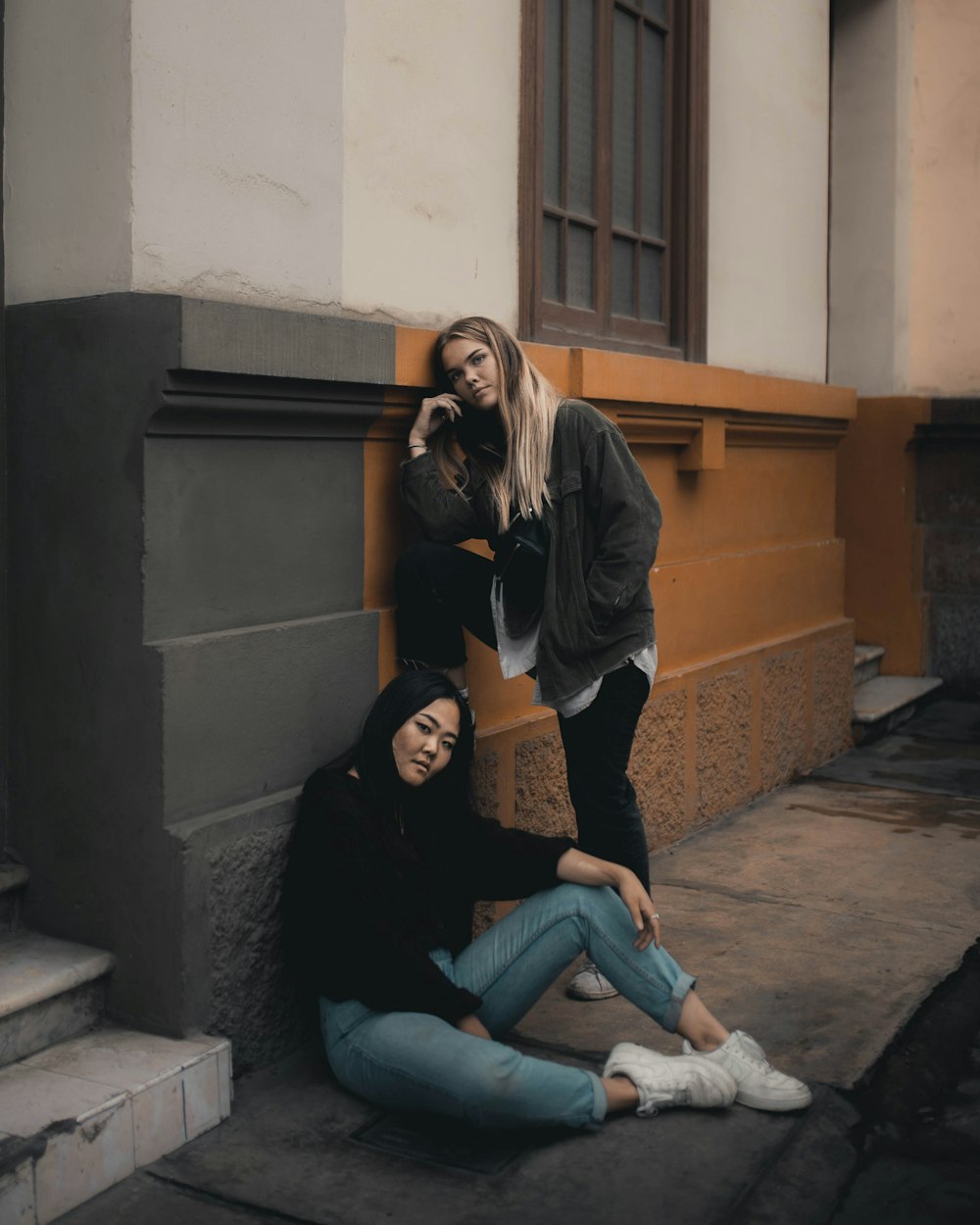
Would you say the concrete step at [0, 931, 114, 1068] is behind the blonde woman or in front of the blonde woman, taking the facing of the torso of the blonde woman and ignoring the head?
in front

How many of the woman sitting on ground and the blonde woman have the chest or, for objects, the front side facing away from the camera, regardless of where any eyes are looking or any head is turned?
0

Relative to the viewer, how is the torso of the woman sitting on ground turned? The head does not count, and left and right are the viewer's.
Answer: facing the viewer and to the right of the viewer

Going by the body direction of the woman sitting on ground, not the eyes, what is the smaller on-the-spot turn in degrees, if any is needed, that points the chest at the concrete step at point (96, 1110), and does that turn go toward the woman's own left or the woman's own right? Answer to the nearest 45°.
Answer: approximately 90° to the woman's own right

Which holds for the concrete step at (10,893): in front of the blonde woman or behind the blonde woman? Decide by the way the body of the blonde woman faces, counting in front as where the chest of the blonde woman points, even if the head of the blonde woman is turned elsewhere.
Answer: in front

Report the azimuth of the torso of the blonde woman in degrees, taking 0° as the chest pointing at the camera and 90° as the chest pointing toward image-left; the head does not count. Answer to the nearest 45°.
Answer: approximately 45°

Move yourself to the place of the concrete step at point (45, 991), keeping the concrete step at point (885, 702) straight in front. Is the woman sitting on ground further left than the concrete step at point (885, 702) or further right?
right
